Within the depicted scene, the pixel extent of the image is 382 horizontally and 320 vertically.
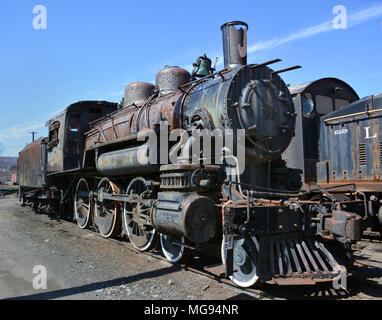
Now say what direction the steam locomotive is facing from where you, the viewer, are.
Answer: facing the viewer and to the right of the viewer
